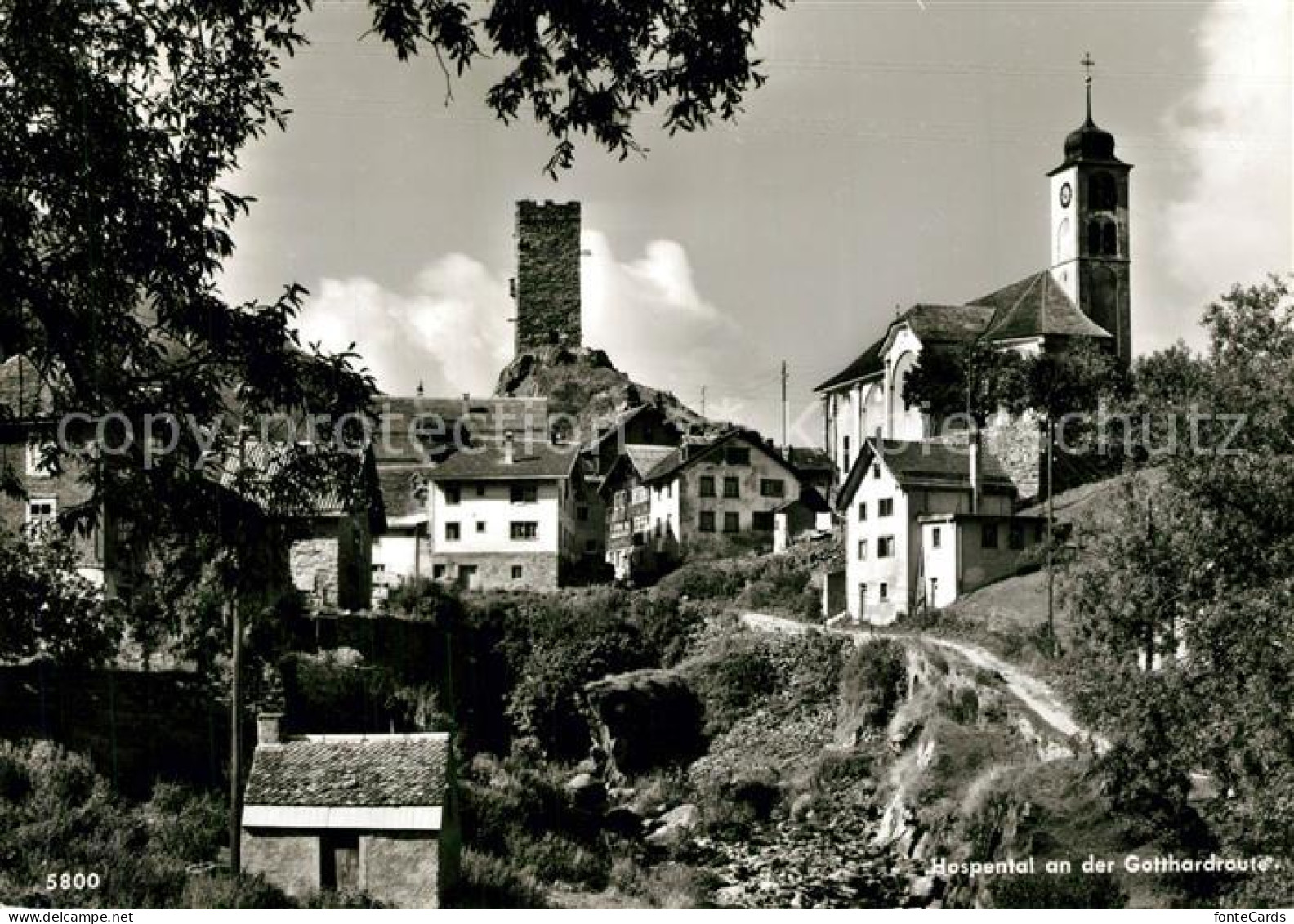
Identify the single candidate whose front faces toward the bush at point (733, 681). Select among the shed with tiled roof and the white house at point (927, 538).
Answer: the white house

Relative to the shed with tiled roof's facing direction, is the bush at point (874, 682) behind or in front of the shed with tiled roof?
behind

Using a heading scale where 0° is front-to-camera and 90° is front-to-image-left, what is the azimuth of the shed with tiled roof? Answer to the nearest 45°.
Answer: approximately 0°

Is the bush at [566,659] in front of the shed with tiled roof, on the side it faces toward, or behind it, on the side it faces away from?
behind

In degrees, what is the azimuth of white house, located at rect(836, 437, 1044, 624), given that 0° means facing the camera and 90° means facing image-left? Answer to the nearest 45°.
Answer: approximately 45°
